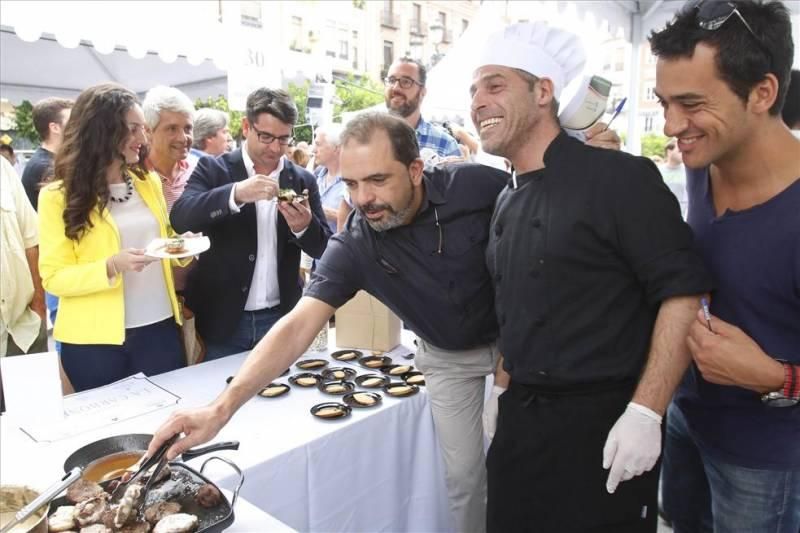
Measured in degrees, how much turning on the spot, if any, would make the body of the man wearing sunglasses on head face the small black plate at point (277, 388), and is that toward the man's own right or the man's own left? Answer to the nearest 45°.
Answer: approximately 45° to the man's own right

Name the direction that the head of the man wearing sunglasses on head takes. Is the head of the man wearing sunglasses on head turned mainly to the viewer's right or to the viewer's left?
to the viewer's left

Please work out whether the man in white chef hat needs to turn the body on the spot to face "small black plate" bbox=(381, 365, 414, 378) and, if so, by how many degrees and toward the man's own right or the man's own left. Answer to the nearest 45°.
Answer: approximately 90° to the man's own right

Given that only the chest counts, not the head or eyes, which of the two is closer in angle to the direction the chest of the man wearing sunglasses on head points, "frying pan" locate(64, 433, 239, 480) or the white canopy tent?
the frying pan

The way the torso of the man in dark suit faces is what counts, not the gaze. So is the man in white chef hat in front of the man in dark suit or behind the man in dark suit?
in front

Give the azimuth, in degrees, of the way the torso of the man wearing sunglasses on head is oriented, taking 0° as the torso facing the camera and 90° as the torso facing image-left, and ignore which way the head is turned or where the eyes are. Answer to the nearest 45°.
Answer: approximately 45°

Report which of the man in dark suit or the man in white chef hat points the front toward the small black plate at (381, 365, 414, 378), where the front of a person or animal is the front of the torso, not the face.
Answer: the man in dark suit

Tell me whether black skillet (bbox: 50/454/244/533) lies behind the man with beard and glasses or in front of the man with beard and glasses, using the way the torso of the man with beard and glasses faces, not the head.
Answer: in front

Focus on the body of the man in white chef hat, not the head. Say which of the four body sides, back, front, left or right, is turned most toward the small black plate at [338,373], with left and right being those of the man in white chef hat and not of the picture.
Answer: right

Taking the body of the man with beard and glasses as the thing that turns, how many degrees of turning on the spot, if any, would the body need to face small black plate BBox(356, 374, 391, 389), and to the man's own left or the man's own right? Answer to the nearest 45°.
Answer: approximately 45° to the man's own left
